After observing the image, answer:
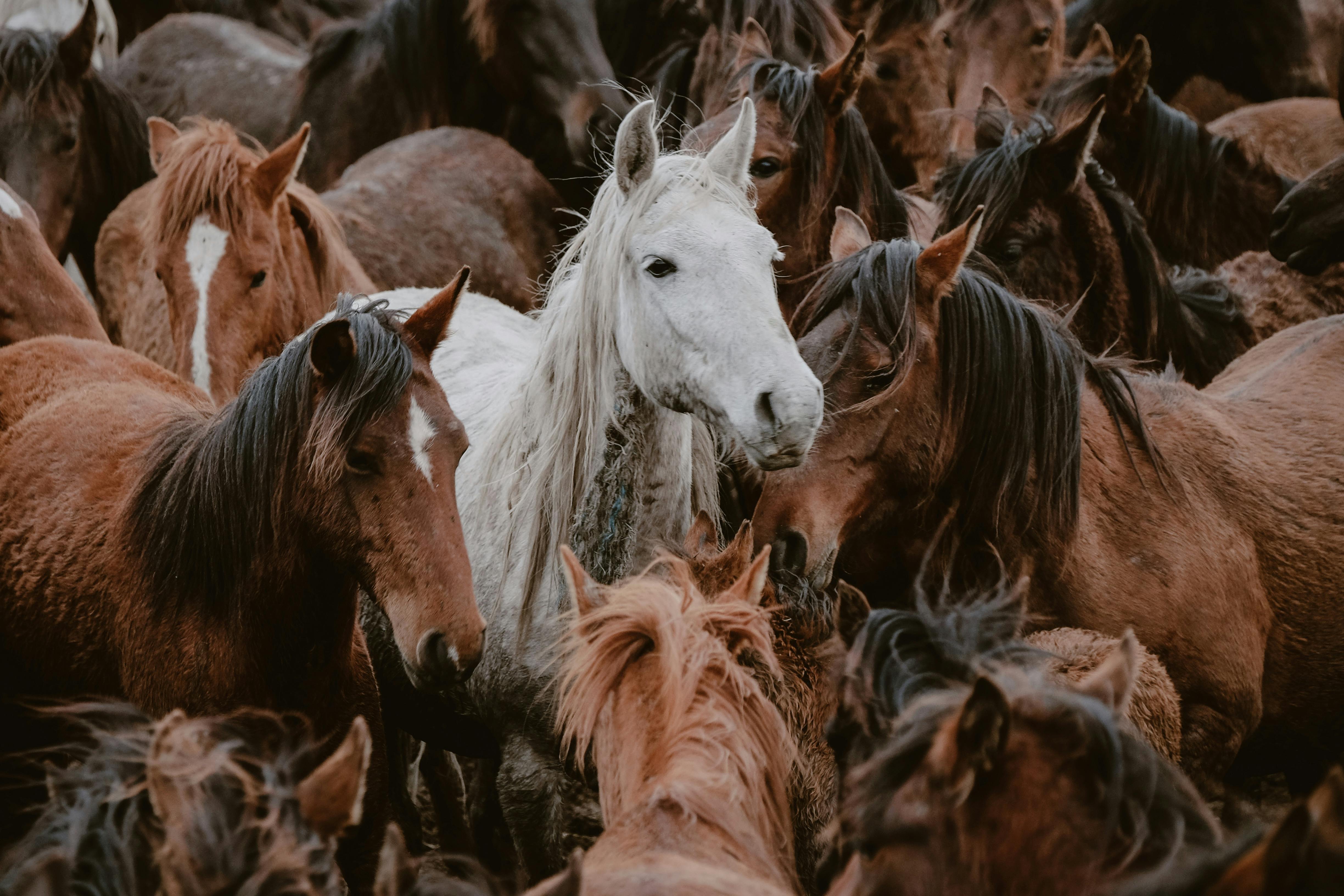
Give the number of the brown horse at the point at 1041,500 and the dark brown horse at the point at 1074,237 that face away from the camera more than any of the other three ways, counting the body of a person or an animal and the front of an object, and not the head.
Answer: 0

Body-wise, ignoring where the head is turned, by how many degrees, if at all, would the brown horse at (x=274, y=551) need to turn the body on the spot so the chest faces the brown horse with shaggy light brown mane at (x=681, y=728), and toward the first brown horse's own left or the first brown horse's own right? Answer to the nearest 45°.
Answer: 0° — it already faces it

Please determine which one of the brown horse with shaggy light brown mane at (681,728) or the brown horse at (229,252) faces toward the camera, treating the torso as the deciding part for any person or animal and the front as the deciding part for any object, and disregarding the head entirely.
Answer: the brown horse

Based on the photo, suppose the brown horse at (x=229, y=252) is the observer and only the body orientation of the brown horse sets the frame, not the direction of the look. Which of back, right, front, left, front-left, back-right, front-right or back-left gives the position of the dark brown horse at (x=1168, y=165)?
left

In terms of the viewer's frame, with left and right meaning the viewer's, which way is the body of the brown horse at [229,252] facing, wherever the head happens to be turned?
facing the viewer

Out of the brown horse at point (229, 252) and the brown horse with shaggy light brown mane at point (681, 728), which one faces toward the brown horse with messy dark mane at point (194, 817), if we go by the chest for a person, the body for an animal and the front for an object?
the brown horse

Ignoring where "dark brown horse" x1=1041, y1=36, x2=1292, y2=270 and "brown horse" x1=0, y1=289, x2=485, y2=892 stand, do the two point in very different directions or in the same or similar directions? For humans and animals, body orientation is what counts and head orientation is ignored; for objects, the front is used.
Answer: very different directions

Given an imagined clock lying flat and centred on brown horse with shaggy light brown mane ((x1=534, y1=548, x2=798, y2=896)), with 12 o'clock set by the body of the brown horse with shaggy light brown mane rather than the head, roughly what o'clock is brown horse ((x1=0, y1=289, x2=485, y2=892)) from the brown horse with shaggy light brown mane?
The brown horse is roughly at 10 o'clock from the brown horse with shaggy light brown mane.

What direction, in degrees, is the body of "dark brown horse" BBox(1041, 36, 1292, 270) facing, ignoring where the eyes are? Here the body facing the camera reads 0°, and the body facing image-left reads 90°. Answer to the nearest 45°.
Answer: approximately 90°

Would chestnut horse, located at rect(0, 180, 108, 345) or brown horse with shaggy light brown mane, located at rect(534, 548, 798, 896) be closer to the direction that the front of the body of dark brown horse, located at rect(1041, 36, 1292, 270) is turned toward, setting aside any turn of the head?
the chestnut horse

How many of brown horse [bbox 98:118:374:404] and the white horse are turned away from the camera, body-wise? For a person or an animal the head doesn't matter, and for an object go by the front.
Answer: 0

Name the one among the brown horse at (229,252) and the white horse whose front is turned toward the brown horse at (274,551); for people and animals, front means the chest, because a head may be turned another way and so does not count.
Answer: the brown horse at (229,252)

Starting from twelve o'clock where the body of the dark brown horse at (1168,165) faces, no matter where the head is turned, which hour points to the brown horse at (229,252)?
The brown horse is roughly at 11 o'clock from the dark brown horse.

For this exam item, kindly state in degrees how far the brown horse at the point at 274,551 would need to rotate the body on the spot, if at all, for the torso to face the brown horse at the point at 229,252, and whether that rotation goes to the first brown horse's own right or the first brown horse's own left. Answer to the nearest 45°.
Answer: approximately 135° to the first brown horse's own left

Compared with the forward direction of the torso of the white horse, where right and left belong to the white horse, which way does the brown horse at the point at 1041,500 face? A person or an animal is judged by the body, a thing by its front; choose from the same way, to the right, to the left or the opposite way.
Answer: to the right

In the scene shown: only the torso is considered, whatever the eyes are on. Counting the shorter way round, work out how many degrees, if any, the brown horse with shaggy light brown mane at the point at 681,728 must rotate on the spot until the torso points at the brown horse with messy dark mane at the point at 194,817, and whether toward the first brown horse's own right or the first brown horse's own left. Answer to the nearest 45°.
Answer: approximately 135° to the first brown horse's own left
